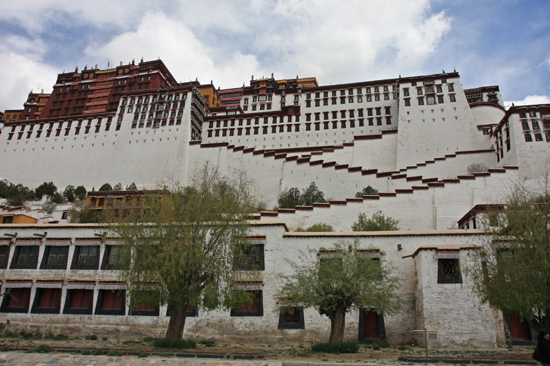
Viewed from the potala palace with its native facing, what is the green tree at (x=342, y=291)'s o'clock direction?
The green tree is roughly at 12 o'clock from the potala palace.

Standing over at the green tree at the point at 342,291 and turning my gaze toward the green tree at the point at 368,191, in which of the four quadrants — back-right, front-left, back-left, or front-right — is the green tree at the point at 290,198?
front-left

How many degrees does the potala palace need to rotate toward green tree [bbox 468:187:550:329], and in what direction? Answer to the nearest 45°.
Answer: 0° — it already faces it

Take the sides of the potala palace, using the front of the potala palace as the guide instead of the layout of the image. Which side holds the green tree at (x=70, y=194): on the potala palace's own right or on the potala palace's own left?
on the potala palace's own right

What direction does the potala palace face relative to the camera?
toward the camera

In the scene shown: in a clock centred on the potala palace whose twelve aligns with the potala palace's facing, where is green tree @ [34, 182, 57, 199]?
The green tree is roughly at 4 o'clock from the potala palace.

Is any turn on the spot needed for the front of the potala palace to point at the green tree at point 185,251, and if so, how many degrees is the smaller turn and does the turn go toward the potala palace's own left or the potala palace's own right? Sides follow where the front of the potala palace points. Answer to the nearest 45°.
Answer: approximately 45° to the potala palace's own right
